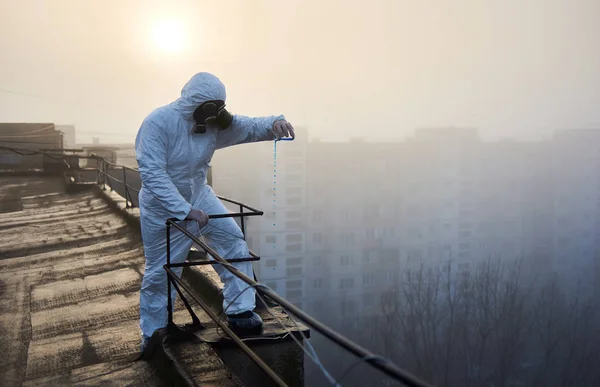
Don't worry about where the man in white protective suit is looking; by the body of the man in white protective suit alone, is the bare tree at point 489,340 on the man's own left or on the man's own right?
on the man's own left

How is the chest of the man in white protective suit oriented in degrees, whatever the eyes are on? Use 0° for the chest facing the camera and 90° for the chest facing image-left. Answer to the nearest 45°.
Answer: approximately 315°
